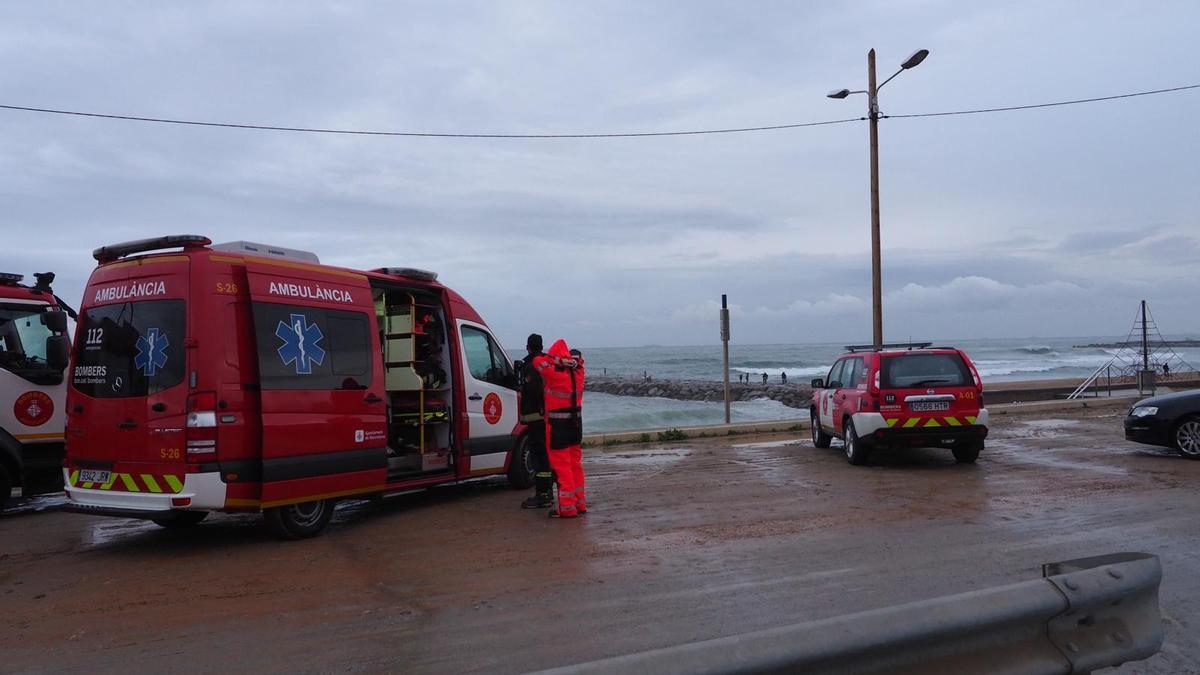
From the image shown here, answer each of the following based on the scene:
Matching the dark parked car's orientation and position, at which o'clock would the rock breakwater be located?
The rock breakwater is roughly at 2 o'clock from the dark parked car.

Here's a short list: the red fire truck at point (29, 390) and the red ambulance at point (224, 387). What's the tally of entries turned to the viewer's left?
0

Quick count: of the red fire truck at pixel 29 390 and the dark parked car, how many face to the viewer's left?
1

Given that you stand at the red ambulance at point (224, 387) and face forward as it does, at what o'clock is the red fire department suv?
The red fire department suv is roughly at 1 o'clock from the red ambulance.

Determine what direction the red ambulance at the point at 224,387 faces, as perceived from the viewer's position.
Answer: facing away from the viewer and to the right of the viewer

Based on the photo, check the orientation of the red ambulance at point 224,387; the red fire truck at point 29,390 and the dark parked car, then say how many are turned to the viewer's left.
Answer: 1

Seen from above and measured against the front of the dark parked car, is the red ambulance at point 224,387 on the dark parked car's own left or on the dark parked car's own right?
on the dark parked car's own left

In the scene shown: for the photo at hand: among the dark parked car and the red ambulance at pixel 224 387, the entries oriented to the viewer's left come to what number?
1

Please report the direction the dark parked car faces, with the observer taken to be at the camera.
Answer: facing to the left of the viewer
